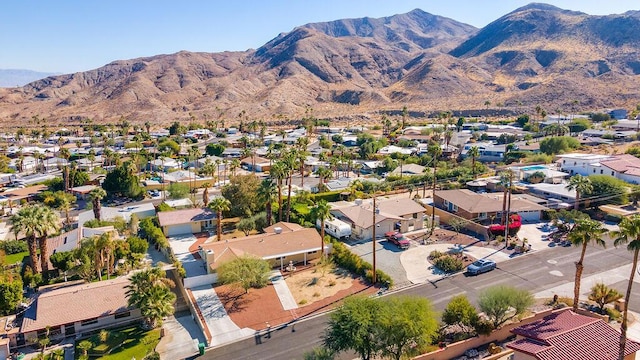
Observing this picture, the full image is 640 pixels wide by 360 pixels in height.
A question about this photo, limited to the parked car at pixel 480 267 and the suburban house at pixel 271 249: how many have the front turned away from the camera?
0

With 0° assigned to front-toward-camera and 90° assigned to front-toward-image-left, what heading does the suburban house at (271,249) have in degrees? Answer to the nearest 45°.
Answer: approximately 315°

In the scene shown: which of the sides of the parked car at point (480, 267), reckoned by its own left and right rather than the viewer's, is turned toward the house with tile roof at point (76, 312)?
front

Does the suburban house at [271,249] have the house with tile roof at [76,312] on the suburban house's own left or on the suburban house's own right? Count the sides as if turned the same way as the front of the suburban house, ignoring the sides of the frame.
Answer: on the suburban house's own right

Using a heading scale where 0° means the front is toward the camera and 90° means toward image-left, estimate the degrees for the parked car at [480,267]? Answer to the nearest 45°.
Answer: approximately 45°

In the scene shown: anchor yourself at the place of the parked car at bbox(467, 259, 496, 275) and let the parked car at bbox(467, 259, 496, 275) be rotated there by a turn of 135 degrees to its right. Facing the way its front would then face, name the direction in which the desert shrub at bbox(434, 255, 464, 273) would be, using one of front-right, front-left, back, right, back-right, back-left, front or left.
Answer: left

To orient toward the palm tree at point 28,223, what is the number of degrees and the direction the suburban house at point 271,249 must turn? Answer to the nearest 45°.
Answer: approximately 135° to its right

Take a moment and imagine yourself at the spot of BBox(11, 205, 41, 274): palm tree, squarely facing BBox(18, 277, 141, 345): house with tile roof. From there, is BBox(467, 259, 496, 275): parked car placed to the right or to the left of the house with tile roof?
left

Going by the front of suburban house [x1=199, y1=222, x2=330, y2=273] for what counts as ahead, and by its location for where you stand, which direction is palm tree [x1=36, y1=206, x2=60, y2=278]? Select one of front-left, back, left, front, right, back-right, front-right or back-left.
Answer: back-right

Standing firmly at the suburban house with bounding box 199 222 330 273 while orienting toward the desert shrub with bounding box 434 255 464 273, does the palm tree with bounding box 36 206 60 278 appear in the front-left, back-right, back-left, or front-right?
back-right

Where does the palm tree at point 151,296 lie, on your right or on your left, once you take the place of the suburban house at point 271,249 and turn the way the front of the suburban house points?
on your right
